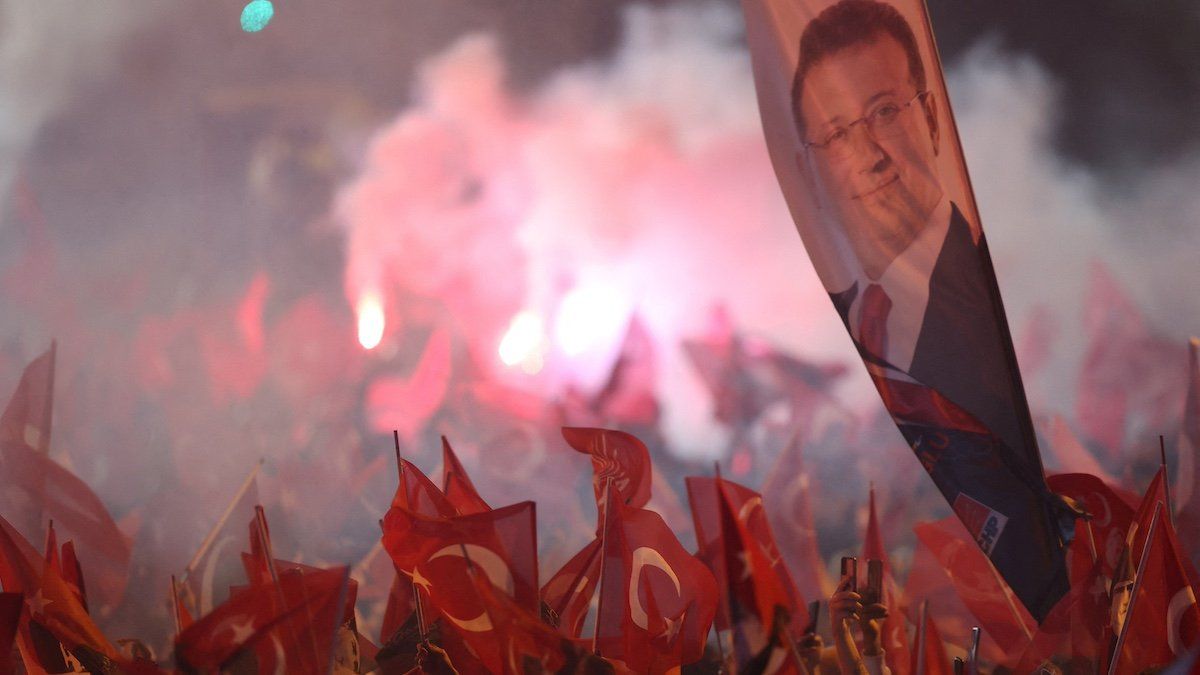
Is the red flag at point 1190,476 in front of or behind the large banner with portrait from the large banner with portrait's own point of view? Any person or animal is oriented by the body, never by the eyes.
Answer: behind

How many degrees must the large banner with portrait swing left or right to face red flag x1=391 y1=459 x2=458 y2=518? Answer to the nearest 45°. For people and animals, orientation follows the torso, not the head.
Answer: approximately 90° to its right

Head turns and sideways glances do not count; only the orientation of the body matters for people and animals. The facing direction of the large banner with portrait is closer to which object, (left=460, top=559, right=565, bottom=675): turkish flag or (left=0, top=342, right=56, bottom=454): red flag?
the turkish flag

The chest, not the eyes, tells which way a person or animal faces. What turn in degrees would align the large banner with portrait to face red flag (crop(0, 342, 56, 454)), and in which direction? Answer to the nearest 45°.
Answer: approximately 135° to its right

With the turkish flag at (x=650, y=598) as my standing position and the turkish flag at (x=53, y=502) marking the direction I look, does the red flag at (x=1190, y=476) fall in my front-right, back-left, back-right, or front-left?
back-right

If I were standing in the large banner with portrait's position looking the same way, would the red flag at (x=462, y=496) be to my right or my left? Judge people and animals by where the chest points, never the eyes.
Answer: on my right

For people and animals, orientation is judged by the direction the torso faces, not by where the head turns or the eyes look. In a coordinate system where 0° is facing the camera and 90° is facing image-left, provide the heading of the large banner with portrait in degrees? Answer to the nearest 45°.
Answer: approximately 0°

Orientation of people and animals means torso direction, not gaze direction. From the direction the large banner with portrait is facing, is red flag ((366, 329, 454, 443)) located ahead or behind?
behind

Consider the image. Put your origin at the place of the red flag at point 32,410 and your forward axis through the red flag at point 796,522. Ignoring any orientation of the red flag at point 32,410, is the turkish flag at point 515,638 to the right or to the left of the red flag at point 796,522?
right

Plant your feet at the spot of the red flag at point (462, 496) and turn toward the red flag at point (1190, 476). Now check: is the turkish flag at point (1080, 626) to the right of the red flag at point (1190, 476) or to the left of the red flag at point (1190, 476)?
right

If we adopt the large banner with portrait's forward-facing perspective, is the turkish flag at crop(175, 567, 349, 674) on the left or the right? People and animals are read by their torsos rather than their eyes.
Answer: on its right
